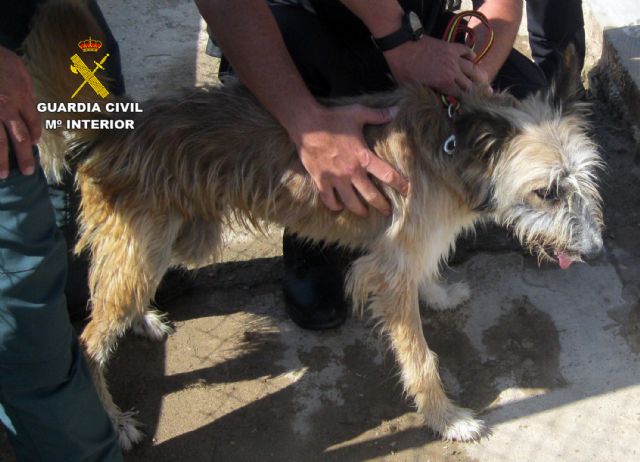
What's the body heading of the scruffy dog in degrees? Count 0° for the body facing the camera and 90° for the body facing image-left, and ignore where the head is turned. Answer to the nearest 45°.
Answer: approximately 270°

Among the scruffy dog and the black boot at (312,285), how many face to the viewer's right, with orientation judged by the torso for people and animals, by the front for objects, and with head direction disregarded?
1

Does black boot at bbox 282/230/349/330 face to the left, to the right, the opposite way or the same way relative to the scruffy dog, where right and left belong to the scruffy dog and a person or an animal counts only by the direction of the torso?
to the right

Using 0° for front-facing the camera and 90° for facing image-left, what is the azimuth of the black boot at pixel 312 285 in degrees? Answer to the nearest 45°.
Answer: approximately 0°

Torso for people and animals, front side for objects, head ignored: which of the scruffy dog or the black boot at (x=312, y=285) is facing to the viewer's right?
the scruffy dog
